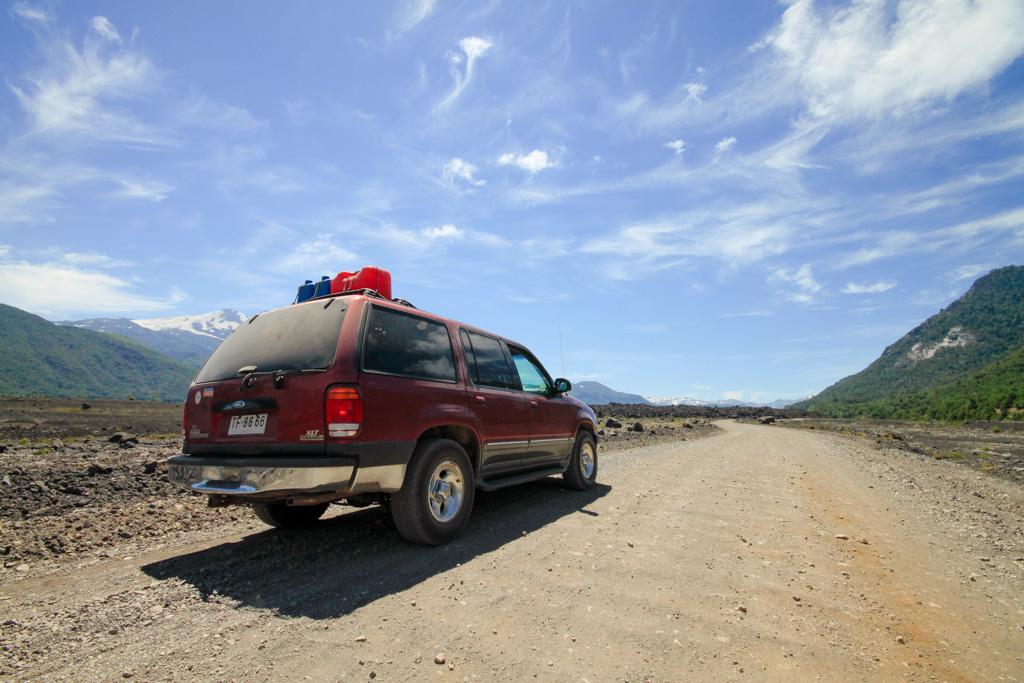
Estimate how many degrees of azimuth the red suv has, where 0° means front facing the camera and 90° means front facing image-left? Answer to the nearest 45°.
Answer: approximately 225°
